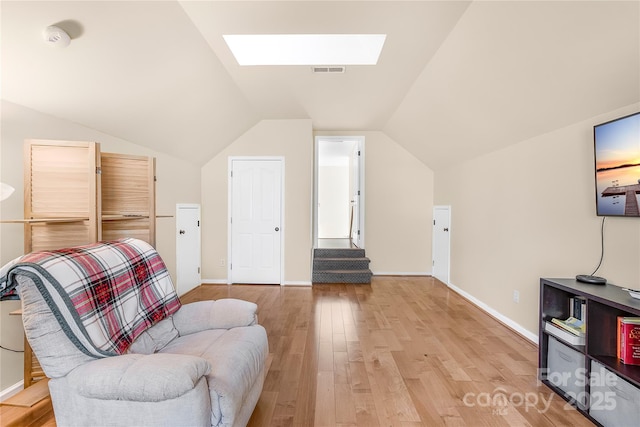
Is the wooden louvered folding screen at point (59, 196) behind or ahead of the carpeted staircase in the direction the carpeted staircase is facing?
ahead

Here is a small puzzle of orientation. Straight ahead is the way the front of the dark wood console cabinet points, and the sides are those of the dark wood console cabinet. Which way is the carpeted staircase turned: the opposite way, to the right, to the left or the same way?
to the left

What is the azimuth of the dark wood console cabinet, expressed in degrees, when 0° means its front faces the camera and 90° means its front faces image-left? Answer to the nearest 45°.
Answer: approximately 45°

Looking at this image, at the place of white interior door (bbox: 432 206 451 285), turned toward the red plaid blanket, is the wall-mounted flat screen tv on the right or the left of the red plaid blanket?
left

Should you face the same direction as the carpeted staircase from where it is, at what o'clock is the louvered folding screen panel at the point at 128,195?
The louvered folding screen panel is roughly at 1 o'clock from the carpeted staircase.

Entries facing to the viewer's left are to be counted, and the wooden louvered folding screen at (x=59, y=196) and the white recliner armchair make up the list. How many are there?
0

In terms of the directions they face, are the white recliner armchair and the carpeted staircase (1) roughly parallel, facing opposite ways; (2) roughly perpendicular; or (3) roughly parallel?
roughly perpendicular

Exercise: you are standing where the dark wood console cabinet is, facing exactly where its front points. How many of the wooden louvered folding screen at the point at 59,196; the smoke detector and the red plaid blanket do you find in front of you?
3

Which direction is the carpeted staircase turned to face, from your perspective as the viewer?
facing the viewer

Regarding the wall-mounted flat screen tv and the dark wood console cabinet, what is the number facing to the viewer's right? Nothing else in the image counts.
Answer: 0

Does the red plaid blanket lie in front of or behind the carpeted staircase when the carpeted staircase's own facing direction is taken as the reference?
in front

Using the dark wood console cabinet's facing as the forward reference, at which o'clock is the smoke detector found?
The smoke detector is roughly at 12 o'clock from the dark wood console cabinet.

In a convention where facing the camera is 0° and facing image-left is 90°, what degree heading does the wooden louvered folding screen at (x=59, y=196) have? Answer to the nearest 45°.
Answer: approximately 315°

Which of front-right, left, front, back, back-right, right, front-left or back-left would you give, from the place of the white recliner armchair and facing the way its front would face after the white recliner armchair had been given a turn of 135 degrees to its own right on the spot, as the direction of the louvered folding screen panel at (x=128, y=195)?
right

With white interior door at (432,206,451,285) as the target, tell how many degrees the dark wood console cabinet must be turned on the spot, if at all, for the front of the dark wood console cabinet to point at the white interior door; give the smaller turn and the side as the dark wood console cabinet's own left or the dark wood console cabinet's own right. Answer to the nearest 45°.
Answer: approximately 90° to the dark wood console cabinet's own right
